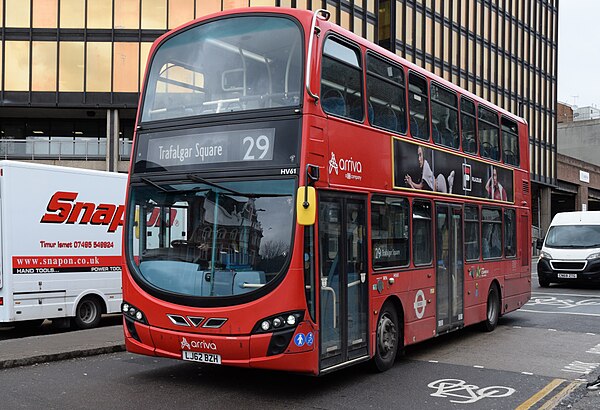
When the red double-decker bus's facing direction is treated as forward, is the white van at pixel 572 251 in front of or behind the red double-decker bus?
behind

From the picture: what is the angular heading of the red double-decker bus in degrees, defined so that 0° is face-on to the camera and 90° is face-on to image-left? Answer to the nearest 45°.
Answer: approximately 45°

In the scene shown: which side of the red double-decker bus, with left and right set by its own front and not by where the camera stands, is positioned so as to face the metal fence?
right
